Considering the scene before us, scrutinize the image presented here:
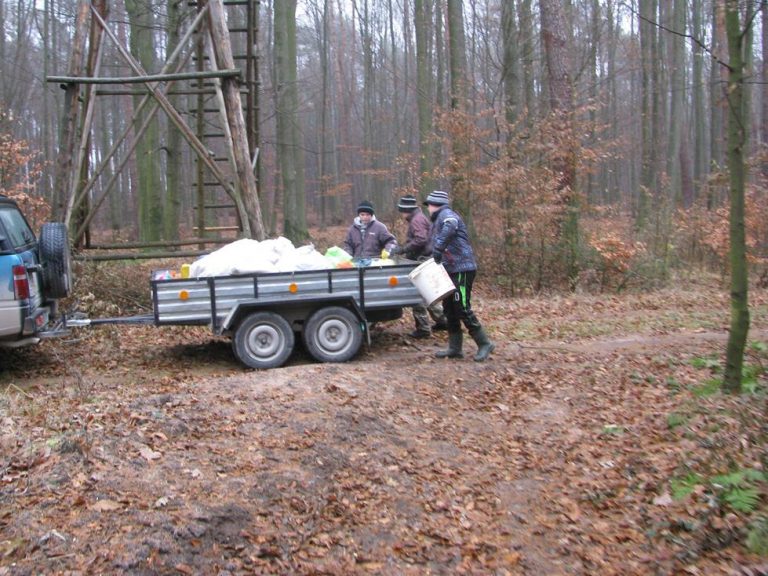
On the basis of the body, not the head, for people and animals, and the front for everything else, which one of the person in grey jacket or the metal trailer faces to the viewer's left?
the metal trailer

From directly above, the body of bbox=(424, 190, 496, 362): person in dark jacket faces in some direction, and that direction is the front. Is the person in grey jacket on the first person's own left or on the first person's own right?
on the first person's own right

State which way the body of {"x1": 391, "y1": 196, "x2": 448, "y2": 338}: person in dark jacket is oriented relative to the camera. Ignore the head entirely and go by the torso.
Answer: to the viewer's left

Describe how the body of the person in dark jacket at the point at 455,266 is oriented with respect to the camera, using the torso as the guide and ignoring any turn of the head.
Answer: to the viewer's left

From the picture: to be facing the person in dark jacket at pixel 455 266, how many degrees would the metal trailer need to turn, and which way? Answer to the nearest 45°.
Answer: approximately 180°

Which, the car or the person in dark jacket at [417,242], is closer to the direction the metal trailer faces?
the car

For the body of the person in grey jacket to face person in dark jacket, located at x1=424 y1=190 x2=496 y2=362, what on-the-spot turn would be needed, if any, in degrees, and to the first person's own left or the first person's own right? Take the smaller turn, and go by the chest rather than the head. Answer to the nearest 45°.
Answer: approximately 45° to the first person's own left

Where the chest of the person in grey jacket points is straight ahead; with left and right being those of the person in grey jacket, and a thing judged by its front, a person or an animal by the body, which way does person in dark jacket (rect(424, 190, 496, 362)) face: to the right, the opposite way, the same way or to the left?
to the right

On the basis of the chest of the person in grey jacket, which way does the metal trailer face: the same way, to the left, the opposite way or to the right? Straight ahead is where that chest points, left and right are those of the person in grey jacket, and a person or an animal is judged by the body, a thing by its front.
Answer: to the right

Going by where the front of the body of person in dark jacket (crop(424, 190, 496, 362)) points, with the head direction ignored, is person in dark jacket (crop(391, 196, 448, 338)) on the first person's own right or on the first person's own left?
on the first person's own right

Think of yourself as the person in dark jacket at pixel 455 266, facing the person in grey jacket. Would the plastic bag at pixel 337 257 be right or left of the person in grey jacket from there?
left

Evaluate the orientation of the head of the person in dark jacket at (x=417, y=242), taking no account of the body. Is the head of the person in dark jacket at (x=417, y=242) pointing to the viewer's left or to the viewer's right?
to the viewer's left
